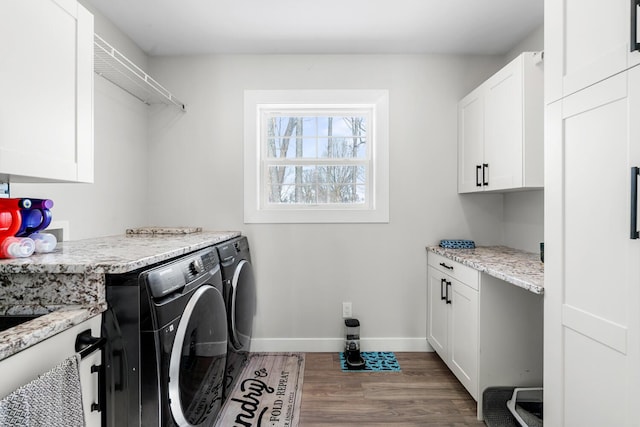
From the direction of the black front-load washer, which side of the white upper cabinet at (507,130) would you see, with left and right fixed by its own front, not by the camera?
front

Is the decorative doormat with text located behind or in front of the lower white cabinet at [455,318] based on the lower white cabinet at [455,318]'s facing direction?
in front

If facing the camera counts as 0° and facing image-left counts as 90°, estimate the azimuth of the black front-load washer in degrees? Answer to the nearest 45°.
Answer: approximately 315°

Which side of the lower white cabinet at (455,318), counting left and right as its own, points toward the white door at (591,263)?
left

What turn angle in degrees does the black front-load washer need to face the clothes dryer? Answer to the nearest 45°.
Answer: approximately 90° to its left

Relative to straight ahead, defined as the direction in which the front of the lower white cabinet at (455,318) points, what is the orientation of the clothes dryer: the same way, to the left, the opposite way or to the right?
the opposite way

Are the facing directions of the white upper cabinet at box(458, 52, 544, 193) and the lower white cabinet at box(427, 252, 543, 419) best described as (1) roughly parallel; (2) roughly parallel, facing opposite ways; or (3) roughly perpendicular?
roughly parallel

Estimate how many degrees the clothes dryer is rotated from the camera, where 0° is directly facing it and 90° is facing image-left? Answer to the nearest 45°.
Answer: approximately 270°

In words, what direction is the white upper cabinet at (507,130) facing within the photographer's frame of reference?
facing the viewer and to the left of the viewer

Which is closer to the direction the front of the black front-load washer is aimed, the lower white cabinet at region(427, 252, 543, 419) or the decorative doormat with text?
the lower white cabinet

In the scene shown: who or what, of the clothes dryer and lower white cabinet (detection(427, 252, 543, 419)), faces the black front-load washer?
the lower white cabinet

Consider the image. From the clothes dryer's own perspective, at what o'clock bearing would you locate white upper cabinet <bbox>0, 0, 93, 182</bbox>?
The white upper cabinet is roughly at 4 o'clock from the clothes dryer.

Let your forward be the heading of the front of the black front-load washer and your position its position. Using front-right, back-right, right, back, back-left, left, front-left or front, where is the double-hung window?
left

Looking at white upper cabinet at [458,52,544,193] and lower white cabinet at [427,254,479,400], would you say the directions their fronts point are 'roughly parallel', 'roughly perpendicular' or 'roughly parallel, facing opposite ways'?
roughly parallel

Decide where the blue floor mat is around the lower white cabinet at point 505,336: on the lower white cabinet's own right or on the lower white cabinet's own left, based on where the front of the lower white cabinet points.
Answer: on the lower white cabinet's own right
